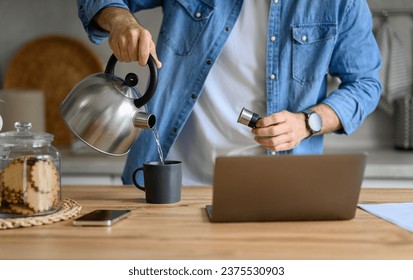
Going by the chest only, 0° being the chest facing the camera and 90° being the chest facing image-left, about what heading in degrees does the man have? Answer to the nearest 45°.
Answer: approximately 0°

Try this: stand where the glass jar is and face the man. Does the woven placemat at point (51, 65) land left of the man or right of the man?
left

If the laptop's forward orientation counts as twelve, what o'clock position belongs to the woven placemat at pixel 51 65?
The woven placemat is roughly at 11 o'clock from the laptop.

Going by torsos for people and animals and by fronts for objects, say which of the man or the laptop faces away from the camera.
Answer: the laptop

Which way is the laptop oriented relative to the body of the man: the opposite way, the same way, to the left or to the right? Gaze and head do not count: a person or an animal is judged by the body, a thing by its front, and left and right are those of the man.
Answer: the opposite way

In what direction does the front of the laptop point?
away from the camera

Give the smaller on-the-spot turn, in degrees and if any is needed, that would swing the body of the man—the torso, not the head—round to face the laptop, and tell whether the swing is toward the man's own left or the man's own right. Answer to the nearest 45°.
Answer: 0° — they already face it

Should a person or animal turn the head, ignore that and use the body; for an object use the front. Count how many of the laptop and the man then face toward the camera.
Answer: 1
